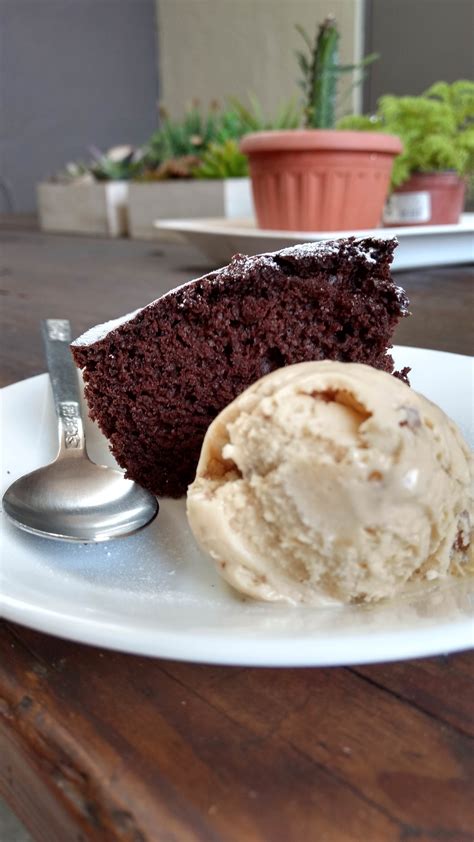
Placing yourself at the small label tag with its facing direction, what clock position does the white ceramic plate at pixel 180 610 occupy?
The white ceramic plate is roughly at 12 o'clock from the small label tag.

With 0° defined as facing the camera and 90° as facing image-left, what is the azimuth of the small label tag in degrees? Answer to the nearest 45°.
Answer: approximately 0°

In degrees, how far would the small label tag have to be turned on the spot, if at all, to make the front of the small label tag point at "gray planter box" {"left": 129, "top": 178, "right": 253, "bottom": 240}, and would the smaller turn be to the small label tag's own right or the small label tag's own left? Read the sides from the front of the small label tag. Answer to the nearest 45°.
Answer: approximately 135° to the small label tag's own right

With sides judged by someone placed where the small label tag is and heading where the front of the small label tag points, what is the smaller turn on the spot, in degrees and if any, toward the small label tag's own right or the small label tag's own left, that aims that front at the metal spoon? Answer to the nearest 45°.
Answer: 0° — it already faces it

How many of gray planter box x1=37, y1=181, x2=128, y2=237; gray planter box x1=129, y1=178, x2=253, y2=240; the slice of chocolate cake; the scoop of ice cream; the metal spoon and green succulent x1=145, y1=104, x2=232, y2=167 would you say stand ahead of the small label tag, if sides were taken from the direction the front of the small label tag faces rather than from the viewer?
3

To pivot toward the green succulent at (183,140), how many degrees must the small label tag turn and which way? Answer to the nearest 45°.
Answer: approximately 135° to its right

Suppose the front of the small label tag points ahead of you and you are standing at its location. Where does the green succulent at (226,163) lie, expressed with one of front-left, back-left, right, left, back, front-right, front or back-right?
back-right

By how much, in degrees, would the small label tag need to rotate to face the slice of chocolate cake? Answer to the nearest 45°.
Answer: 0° — it already faces it

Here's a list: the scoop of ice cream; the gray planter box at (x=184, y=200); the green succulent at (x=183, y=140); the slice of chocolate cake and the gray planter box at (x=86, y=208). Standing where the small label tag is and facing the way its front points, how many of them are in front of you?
2

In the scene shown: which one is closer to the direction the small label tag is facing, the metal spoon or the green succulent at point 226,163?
the metal spoon
